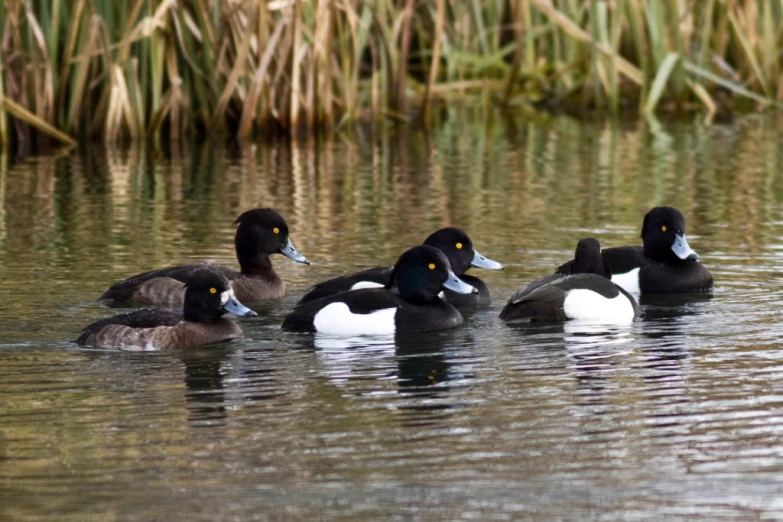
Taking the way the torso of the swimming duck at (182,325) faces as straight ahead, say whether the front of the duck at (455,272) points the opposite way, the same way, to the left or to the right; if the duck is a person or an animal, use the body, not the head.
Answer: the same way

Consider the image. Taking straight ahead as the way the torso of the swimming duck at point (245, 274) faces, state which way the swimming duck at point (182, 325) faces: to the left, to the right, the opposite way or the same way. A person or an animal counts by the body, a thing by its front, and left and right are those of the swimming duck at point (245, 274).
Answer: the same way

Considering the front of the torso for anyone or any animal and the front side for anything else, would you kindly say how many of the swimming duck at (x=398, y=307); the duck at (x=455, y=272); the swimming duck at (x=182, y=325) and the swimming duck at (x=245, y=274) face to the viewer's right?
4

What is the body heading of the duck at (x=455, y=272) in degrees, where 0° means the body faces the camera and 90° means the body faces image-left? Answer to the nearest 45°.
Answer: approximately 270°

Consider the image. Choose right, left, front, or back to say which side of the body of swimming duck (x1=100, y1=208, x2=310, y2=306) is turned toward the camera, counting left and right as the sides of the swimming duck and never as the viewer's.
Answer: right

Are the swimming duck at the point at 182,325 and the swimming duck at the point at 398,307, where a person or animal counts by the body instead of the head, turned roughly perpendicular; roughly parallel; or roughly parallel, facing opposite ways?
roughly parallel

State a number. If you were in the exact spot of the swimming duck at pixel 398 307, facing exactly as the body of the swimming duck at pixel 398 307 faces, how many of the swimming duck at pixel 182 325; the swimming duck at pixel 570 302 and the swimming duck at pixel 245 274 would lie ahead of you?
1

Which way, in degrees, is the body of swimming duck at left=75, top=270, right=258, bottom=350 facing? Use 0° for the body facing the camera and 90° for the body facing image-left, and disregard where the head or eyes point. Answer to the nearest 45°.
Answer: approximately 270°

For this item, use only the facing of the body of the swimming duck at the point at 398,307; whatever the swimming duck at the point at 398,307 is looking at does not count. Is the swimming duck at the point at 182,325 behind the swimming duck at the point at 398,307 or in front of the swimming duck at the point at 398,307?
behind

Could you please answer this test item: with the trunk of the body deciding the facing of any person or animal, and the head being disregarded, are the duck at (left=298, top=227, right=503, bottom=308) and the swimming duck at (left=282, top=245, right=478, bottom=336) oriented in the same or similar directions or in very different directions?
same or similar directions

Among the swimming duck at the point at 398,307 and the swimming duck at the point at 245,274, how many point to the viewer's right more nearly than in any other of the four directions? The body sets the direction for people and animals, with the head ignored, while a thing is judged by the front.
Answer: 2

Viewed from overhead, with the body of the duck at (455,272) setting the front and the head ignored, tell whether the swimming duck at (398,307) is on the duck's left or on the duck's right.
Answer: on the duck's right

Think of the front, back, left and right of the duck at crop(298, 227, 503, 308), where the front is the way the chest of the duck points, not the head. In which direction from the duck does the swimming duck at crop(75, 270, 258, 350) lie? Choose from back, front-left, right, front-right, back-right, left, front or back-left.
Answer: back-right

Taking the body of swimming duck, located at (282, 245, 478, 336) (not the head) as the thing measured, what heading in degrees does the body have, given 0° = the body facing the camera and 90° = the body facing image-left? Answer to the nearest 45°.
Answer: approximately 270°

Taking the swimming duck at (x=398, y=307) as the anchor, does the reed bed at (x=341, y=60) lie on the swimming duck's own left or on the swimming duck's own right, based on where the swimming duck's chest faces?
on the swimming duck's own left

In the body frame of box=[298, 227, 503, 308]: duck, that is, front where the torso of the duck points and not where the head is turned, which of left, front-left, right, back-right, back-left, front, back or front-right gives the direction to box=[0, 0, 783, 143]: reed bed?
left
